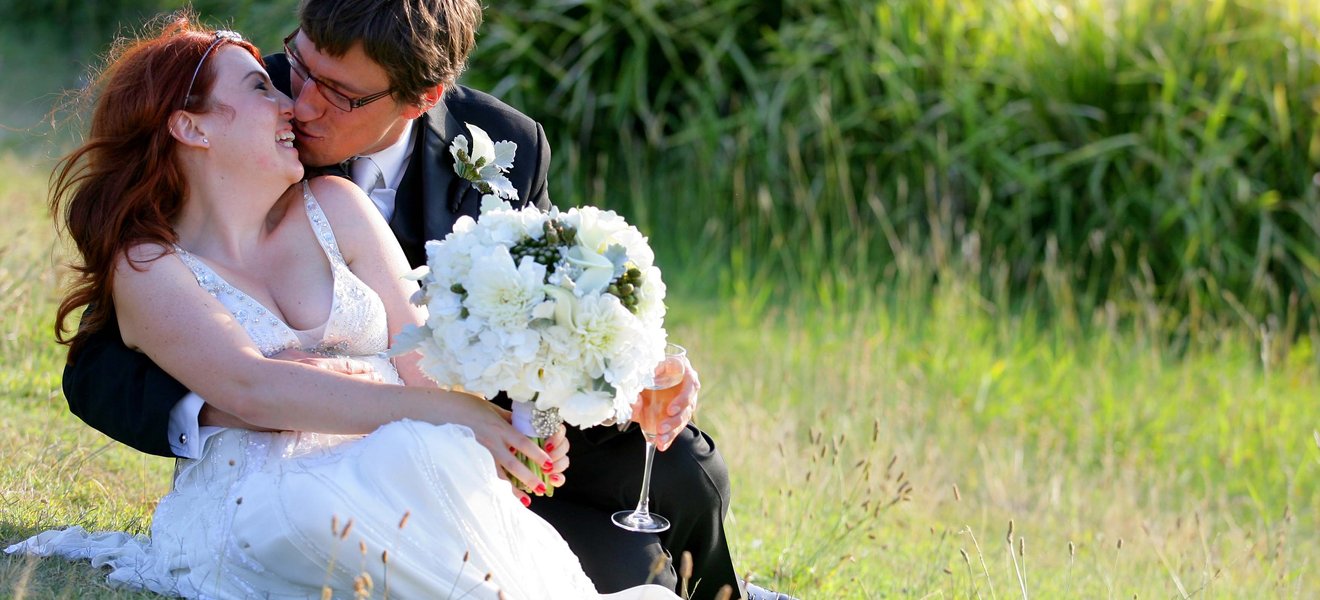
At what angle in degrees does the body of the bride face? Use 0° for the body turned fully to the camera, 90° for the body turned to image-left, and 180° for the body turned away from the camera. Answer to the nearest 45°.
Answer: approximately 315°

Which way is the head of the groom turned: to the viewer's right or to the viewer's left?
to the viewer's left

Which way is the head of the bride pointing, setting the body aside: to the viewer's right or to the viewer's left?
to the viewer's right
